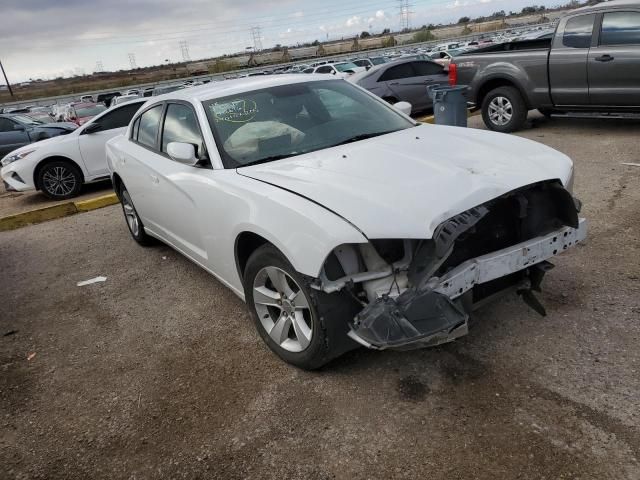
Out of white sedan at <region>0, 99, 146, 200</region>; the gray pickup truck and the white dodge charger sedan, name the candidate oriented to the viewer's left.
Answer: the white sedan

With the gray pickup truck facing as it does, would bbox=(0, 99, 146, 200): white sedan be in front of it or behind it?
behind

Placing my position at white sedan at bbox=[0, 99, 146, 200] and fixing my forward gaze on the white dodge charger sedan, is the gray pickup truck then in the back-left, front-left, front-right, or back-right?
front-left

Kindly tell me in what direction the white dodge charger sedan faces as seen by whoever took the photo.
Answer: facing the viewer and to the right of the viewer

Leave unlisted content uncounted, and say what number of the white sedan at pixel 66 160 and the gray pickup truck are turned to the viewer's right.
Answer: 1

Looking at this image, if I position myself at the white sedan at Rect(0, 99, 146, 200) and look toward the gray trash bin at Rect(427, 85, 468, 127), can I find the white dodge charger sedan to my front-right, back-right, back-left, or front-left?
front-right

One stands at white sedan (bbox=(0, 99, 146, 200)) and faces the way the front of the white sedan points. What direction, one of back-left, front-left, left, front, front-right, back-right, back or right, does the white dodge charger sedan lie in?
left

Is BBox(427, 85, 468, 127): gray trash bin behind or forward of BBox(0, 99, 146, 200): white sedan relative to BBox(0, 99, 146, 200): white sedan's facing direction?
behind

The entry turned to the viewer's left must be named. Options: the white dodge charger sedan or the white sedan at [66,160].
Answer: the white sedan

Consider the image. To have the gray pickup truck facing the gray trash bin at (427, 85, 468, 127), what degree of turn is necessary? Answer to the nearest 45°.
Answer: approximately 135° to its right

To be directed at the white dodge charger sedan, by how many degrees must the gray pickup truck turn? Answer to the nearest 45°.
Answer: approximately 90° to its right

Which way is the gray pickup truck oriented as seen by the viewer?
to the viewer's right

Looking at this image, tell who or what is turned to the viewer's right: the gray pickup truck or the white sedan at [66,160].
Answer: the gray pickup truck

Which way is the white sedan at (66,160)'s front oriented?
to the viewer's left

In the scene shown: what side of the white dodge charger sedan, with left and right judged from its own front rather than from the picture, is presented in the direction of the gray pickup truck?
left

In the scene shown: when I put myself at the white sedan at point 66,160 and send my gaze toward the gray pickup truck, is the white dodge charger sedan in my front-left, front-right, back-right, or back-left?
front-right
